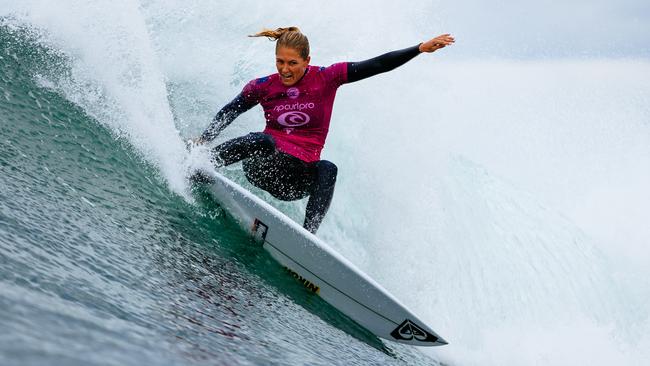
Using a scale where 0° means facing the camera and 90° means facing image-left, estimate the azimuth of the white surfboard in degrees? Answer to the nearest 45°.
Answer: approximately 270°

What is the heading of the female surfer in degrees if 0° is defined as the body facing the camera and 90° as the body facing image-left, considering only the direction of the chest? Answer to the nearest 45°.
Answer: approximately 0°
